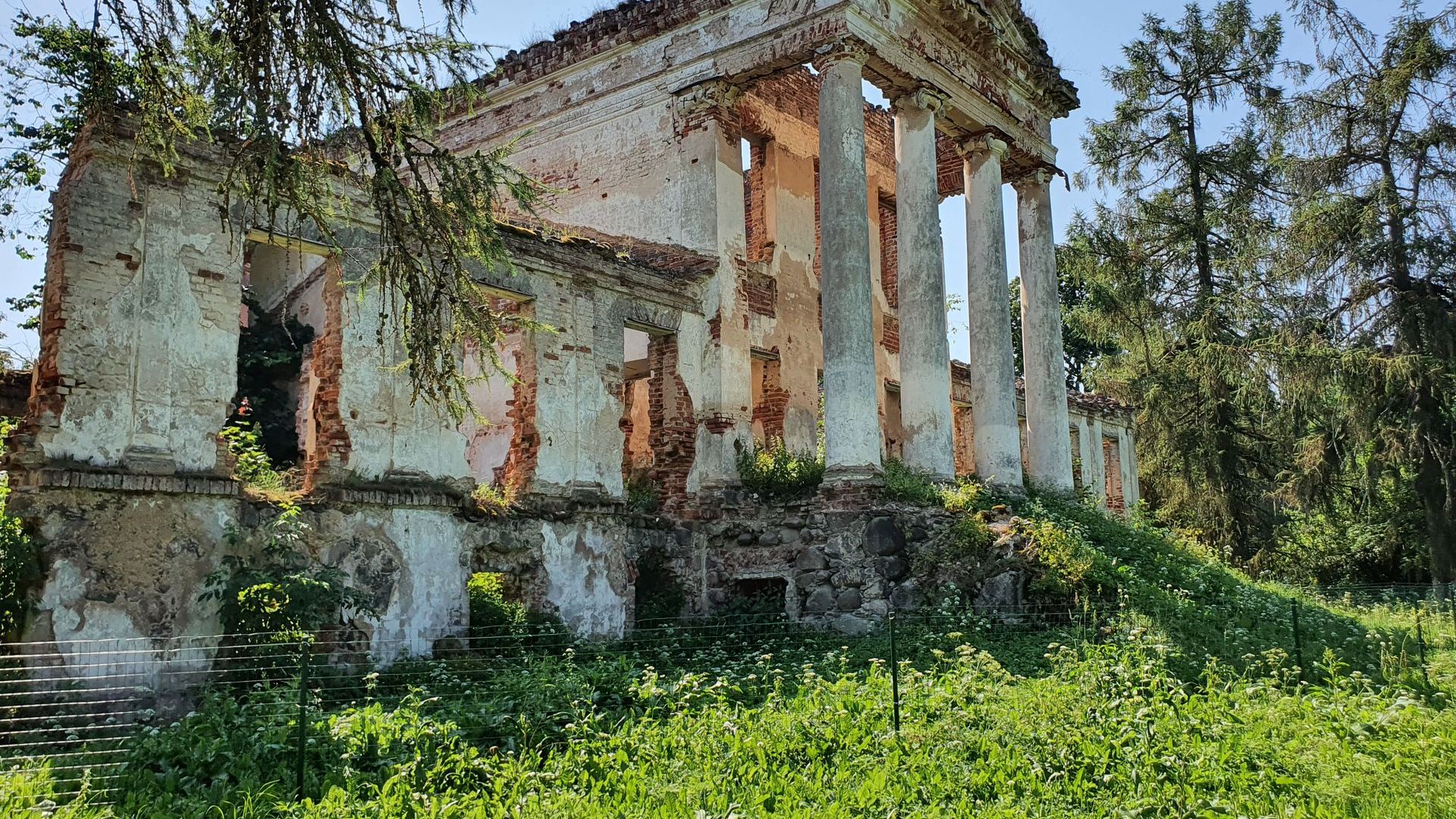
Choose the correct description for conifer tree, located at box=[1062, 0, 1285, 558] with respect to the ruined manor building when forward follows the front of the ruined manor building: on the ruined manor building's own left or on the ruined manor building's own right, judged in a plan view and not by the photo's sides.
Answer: on the ruined manor building's own left

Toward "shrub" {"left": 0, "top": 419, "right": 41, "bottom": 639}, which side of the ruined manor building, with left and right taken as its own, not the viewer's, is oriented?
right

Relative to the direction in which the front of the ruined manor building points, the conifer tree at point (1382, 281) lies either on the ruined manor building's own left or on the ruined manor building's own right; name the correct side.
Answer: on the ruined manor building's own left
